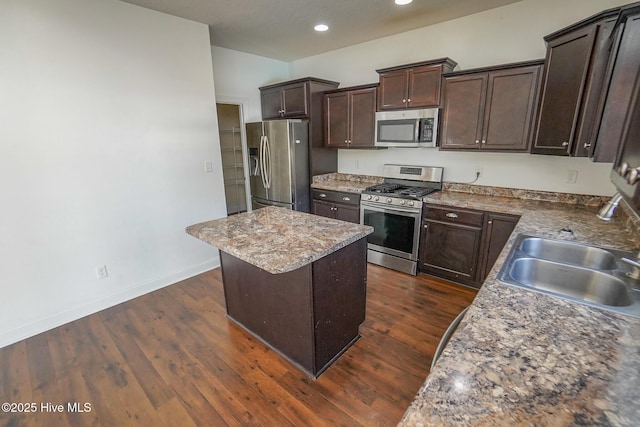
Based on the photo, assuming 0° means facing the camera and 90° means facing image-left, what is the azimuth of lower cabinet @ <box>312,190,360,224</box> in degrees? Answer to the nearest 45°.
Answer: approximately 45°

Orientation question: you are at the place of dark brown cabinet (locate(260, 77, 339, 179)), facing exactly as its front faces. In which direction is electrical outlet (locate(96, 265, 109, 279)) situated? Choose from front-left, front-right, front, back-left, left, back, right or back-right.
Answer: front

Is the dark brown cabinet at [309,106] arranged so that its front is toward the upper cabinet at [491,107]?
no

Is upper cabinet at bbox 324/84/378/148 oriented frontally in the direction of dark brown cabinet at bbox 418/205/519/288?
no

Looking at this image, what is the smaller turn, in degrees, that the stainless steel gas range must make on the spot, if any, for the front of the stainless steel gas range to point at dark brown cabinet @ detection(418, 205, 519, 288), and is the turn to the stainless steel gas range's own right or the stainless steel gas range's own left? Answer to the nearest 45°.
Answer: approximately 90° to the stainless steel gas range's own left

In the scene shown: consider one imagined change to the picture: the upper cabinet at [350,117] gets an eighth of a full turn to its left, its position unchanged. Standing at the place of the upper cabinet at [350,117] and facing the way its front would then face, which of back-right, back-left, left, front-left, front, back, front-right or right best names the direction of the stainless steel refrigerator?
right

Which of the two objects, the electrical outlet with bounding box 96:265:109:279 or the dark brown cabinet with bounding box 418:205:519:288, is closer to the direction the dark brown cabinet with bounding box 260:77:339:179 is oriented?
the electrical outlet

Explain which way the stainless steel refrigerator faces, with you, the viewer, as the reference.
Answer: facing the viewer and to the left of the viewer

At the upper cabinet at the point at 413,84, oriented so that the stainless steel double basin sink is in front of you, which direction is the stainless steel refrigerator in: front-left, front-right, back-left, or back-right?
back-right

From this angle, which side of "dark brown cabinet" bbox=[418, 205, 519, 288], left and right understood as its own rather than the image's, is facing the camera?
front

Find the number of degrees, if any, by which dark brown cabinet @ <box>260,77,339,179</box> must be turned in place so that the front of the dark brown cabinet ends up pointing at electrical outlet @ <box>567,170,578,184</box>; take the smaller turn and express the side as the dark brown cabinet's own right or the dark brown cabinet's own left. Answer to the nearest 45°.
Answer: approximately 90° to the dark brown cabinet's own left

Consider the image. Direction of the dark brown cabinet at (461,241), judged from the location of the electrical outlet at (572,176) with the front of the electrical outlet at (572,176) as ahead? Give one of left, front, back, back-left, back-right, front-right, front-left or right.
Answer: front-right

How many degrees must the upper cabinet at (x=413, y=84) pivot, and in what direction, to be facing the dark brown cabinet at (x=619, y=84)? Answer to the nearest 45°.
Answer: approximately 90° to its left

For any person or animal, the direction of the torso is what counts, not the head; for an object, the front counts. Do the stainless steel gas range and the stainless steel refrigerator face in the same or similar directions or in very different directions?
same or similar directions

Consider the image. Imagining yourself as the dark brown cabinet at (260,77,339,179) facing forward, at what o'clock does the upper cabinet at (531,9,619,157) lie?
The upper cabinet is roughly at 9 o'clock from the dark brown cabinet.
